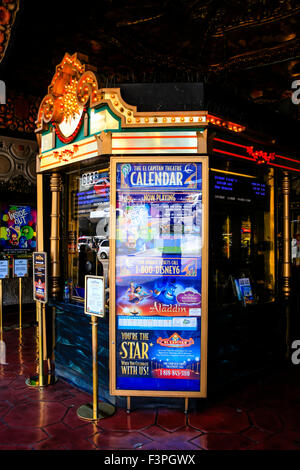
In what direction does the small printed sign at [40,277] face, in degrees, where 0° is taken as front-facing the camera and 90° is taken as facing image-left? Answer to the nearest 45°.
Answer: approximately 45°

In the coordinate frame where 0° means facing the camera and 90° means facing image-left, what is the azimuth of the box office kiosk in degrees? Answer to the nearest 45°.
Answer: approximately 45°

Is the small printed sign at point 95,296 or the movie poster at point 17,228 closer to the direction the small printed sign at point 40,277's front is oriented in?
the small printed sign

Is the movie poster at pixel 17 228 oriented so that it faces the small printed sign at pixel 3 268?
yes

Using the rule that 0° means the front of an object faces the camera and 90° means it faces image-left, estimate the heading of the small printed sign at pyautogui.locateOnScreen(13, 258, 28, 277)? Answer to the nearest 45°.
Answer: approximately 0°

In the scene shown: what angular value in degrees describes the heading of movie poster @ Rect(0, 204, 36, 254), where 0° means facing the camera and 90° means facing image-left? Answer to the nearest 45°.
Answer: approximately 0°

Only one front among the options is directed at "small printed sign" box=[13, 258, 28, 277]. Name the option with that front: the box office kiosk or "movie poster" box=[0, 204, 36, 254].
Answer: the movie poster

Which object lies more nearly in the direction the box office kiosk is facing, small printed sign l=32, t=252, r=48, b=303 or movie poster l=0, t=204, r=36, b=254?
the small printed sign

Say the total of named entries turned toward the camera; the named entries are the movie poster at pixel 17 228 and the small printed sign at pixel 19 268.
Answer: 2

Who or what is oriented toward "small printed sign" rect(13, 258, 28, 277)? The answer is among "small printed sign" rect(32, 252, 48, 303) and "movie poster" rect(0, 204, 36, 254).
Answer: the movie poster
